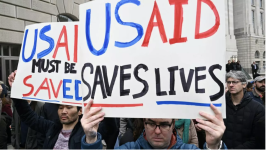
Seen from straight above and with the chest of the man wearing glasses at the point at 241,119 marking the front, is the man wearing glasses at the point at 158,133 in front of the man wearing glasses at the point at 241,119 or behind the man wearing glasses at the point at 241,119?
in front

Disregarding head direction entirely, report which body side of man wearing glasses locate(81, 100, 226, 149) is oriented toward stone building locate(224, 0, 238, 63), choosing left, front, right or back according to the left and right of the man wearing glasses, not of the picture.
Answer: back

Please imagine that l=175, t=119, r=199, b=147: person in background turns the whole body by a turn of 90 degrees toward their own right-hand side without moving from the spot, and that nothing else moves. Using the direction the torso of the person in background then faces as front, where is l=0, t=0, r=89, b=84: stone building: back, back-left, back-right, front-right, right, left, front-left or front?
front

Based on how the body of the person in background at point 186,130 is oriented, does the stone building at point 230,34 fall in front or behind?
behind

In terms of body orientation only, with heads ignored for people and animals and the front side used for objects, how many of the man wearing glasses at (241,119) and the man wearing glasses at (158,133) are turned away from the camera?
0

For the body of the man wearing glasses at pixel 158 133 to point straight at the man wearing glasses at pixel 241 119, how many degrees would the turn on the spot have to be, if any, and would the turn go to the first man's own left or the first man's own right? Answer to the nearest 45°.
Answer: approximately 135° to the first man's own left

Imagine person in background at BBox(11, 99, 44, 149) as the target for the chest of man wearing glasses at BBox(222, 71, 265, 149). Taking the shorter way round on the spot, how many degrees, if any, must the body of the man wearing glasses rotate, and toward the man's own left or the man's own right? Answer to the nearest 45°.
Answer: approximately 45° to the man's own right

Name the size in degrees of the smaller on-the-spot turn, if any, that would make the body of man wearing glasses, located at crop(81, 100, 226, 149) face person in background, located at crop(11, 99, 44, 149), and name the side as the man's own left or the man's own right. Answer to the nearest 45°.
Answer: approximately 135° to the man's own right

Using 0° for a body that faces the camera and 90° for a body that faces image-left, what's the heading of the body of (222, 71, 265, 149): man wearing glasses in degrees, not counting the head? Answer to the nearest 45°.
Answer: approximately 45°

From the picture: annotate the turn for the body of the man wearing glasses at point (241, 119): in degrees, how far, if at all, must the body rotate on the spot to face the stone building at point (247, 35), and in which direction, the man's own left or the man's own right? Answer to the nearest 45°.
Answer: approximately 135° to the man's own right

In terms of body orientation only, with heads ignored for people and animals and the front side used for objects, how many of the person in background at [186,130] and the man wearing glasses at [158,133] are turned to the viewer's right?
0

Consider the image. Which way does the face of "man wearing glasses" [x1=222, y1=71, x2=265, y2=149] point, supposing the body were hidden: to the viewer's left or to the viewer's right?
to the viewer's left
